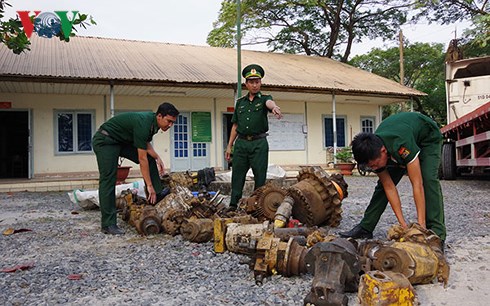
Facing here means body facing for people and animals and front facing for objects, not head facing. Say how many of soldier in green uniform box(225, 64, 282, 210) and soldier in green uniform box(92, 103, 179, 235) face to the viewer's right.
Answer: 1

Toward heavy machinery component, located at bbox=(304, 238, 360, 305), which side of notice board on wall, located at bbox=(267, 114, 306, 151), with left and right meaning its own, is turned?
front

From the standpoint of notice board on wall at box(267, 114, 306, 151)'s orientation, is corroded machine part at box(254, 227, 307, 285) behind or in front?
in front

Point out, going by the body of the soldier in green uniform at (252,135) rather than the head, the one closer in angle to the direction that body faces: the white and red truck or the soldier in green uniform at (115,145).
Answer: the soldier in green uniform

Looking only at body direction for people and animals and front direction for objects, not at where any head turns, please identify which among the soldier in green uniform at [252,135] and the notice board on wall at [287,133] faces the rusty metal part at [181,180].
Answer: the notice board on wall

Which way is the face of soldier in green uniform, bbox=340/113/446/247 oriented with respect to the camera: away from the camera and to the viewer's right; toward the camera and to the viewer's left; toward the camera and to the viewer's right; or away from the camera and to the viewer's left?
toward the camera and to the viewer's left

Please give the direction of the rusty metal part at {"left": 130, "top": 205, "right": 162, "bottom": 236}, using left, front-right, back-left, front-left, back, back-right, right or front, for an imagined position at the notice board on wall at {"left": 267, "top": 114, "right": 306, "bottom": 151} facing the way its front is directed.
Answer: front

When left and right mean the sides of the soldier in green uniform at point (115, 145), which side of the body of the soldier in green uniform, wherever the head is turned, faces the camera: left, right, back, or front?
right

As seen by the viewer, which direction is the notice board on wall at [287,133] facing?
toward the camera

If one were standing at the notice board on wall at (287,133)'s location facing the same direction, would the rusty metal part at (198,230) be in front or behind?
in front

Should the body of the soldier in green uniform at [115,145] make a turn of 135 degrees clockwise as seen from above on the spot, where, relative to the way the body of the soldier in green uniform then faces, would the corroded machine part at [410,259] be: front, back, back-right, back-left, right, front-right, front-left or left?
left

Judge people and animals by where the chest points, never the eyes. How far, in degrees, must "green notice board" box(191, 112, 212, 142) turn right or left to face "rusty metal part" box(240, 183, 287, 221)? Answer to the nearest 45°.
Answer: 0° — it already faces it

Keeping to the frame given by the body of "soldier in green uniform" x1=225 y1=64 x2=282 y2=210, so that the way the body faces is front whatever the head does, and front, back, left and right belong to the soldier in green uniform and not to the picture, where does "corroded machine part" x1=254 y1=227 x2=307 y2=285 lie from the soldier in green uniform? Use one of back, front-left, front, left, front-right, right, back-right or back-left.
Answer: front

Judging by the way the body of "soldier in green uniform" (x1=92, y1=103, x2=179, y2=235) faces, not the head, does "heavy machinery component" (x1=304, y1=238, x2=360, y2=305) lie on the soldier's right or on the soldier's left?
on the soldier's right

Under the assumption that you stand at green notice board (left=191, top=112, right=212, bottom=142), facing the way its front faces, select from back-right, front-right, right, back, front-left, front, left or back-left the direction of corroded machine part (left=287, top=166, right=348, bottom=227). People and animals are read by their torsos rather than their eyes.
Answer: front

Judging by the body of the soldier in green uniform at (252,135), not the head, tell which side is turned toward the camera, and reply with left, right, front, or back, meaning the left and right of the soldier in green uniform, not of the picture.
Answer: front

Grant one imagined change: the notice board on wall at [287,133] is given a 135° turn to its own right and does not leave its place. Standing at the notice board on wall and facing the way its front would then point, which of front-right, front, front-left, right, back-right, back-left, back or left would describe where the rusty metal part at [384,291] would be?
back-left

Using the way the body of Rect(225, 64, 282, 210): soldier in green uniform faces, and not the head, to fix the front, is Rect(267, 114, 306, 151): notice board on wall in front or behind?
behind

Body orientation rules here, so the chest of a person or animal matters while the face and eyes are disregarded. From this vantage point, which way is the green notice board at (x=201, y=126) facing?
toward the camera

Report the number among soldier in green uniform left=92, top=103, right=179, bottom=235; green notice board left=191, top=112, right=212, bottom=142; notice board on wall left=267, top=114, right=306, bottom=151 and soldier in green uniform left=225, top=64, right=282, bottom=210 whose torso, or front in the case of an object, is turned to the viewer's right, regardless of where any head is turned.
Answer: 1

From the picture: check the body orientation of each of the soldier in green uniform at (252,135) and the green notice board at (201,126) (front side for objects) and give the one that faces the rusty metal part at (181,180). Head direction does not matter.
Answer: the green notice board

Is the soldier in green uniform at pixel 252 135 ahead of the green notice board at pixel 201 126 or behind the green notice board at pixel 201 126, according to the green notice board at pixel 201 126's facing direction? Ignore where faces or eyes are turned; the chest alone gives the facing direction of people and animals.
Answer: ahead

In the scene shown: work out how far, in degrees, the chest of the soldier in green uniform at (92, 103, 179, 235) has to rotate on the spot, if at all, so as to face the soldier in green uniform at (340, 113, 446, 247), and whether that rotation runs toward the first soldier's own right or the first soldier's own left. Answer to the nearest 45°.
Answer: approximately 45° to the first soldier's own right
